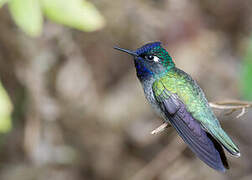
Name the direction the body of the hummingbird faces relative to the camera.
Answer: to the viewer's left
